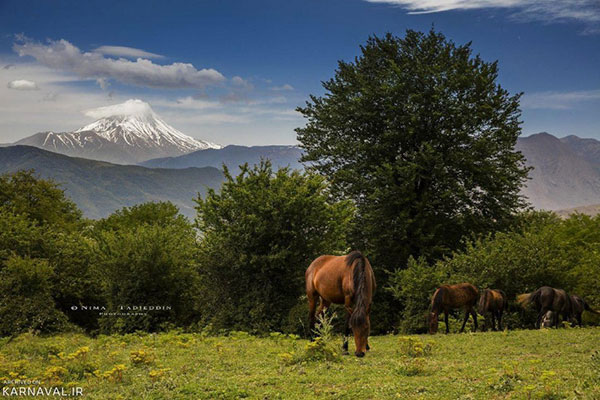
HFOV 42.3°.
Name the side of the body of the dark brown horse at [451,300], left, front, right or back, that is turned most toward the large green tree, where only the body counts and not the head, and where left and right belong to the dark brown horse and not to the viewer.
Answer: right

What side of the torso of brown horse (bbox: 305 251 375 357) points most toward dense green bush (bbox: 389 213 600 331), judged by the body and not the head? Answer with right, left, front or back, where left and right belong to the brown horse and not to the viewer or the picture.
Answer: left

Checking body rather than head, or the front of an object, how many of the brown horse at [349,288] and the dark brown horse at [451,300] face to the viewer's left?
1

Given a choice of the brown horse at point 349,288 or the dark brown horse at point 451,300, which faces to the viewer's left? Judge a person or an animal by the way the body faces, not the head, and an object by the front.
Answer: the dark brown horse

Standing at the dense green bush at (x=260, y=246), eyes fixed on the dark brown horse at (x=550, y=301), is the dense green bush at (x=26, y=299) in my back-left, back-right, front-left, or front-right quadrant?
back-right

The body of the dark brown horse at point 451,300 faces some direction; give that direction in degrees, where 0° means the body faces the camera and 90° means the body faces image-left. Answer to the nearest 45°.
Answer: approximately 90°

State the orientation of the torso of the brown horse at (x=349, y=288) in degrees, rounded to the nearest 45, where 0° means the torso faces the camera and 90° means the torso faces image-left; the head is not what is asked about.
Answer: approximately 315°

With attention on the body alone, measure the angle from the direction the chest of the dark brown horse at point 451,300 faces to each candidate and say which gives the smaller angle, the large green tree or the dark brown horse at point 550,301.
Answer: the large green tree

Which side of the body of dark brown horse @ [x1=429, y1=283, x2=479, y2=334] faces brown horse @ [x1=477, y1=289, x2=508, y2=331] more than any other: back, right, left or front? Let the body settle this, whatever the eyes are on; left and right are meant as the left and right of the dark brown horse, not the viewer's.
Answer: back
